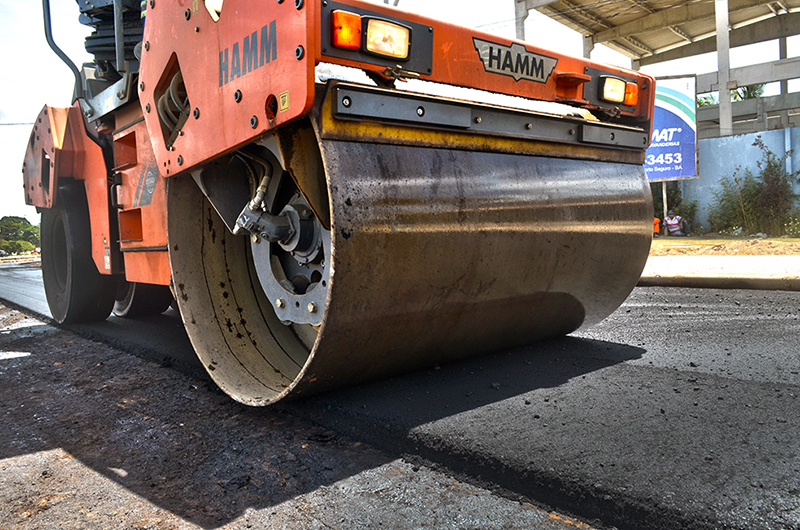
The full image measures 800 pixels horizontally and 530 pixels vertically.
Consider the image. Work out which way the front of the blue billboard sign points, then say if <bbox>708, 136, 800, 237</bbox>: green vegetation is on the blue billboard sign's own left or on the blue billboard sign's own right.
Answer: on the blue billboard sign's own left

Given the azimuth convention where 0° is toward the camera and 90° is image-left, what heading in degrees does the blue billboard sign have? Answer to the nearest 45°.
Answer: approximately 0°

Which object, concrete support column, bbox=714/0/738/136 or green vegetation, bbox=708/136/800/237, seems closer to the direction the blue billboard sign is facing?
the green vegetation

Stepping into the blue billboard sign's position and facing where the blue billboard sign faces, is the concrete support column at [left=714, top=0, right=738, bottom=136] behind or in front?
behind

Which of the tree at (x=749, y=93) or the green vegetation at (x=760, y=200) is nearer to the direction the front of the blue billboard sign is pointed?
the green vegetation

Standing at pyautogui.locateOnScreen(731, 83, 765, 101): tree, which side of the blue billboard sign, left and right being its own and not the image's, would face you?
back
